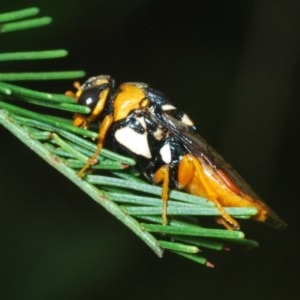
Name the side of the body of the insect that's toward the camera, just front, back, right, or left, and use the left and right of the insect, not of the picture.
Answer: left
